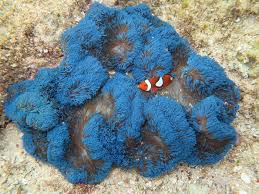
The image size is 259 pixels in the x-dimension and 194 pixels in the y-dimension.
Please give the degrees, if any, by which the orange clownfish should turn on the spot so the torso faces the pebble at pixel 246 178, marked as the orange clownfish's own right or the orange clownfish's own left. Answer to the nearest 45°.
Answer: approximately 135° to the orange clownfish's own left

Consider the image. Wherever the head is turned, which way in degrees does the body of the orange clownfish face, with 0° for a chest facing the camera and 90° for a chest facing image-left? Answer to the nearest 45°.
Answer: approximately 90°
